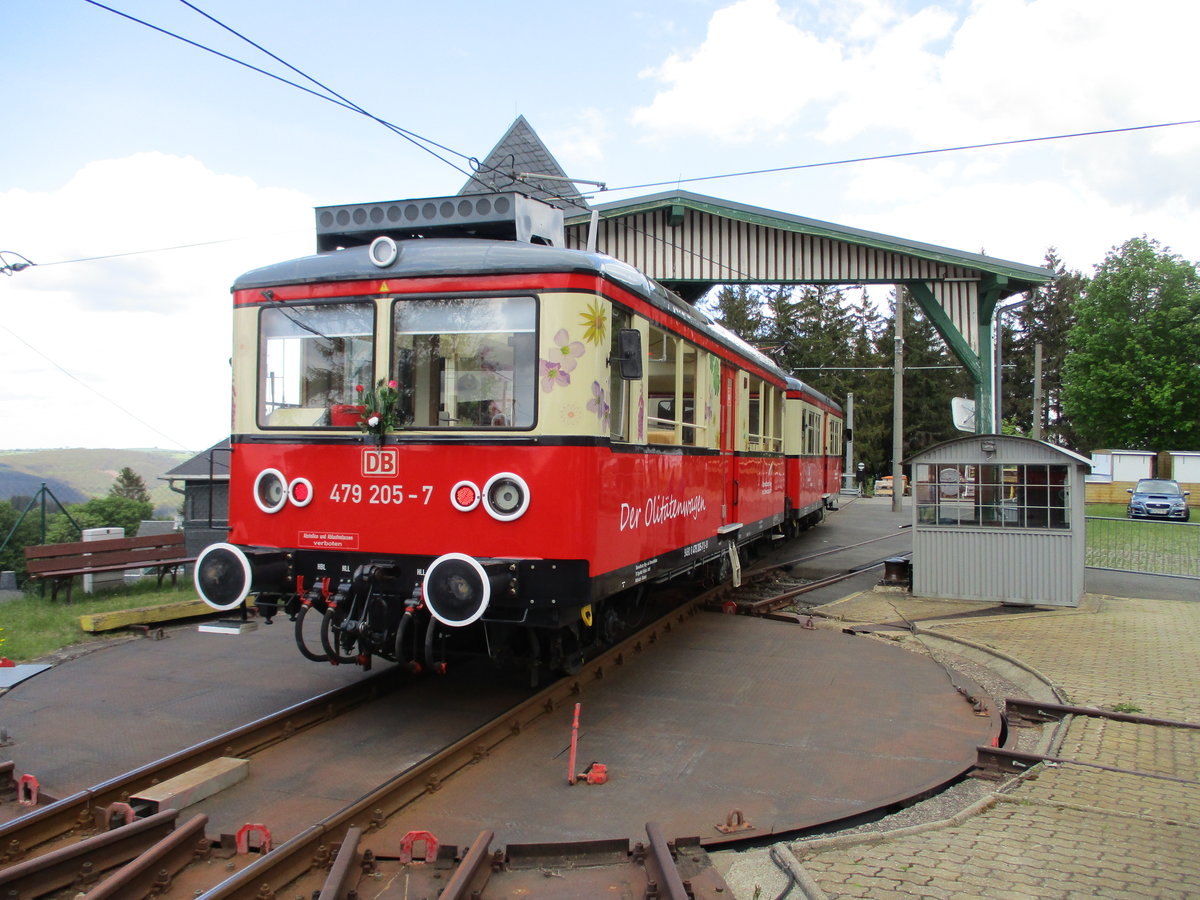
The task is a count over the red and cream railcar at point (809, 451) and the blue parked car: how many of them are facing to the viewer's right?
0

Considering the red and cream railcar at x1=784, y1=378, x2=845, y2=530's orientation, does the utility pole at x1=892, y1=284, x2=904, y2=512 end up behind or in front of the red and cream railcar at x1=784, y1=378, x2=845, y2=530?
behind

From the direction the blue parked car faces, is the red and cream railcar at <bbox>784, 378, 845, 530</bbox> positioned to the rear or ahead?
ahead

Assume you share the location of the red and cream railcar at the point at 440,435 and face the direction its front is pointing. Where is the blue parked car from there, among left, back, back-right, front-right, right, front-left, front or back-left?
back

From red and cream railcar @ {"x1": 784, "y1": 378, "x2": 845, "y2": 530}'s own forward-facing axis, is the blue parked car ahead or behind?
behind

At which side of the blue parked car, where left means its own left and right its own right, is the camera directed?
front

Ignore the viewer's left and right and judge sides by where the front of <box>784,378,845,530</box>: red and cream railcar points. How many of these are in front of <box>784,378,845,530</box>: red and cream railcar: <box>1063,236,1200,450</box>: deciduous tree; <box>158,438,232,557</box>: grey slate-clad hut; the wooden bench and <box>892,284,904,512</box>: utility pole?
2

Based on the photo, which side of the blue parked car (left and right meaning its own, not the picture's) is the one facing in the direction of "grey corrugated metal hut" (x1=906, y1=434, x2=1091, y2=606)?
front

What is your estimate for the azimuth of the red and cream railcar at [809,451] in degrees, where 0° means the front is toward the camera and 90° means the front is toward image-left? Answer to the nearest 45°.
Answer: approximately 45°

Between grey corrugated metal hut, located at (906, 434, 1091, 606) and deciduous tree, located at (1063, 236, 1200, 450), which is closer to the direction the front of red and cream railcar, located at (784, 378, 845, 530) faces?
the grey corrugated metal hut

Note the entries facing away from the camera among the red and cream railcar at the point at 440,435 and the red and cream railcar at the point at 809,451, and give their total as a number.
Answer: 0

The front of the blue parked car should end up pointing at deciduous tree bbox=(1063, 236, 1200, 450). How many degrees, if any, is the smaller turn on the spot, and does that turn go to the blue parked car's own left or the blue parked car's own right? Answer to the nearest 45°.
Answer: approximately 180°
